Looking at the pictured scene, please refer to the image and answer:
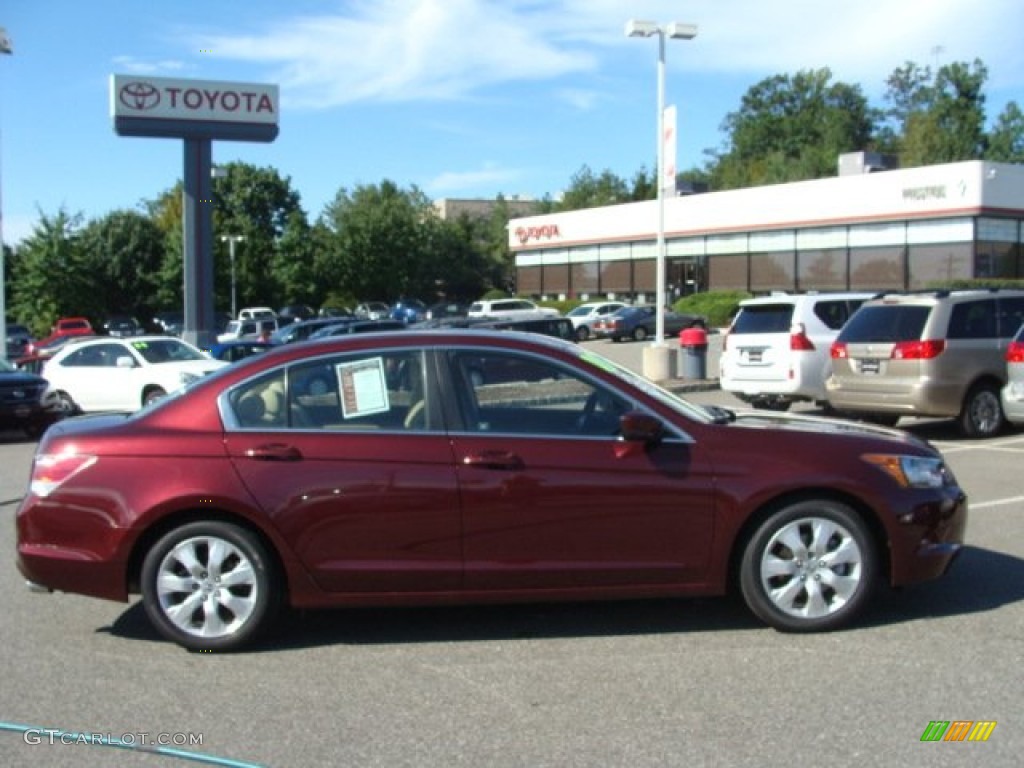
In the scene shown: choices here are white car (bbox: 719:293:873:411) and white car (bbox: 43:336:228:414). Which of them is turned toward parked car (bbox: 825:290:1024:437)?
white car (bbox: 43:336:228:414)

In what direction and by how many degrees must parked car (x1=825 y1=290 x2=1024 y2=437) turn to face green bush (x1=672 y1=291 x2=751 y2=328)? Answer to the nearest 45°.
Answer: approximately 45° to its left

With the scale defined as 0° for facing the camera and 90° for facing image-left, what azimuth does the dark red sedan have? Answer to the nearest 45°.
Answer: approximately 270°

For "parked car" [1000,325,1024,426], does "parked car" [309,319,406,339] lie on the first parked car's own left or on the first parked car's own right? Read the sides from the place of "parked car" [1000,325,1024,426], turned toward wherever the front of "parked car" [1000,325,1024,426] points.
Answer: on the first parked car's own left

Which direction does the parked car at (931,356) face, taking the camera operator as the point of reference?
facing away from the viewer and to the right of the viewer

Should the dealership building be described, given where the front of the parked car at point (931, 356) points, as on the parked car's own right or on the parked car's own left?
on the parked car's own left

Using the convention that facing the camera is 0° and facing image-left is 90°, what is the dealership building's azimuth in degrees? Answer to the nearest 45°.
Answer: approximately 45°

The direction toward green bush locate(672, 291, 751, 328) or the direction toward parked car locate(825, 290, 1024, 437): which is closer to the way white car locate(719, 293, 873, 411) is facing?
the green bush

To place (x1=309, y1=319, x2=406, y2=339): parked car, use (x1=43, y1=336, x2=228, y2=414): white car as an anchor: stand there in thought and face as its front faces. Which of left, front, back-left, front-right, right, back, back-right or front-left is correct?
left

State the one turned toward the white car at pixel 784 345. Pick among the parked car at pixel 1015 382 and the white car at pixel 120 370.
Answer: the white car at pixel 120 370

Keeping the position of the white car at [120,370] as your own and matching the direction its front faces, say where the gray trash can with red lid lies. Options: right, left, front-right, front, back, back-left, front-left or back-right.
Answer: front-left

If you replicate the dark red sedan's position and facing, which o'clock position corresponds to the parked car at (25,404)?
The parked car is roughly at 8 o'clock from the dark red sedan.

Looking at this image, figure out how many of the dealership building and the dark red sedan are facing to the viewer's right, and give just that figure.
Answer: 1

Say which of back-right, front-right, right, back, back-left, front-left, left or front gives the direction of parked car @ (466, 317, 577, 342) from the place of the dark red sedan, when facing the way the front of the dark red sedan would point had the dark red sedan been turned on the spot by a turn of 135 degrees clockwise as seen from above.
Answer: back-right

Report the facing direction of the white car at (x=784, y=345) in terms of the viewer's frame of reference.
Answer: facing away from the viewer and to the right of the viewer

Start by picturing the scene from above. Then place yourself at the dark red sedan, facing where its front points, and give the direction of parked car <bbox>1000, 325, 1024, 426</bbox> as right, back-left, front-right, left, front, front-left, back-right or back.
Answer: front-left

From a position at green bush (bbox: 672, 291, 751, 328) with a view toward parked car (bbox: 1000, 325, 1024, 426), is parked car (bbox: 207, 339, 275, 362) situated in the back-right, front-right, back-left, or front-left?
front-right
